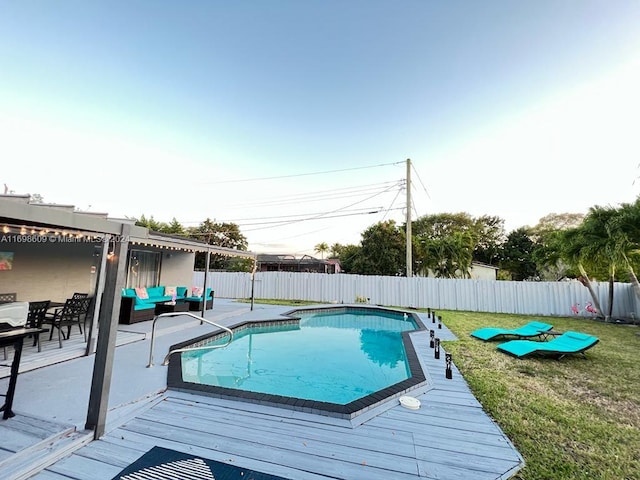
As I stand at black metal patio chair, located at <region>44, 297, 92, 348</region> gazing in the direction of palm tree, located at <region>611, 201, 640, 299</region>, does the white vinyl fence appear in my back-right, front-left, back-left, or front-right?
front-left

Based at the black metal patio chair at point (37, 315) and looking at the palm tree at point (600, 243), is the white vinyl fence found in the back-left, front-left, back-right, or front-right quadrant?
front-left

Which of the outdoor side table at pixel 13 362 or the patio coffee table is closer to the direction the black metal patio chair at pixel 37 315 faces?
the patio coffee table

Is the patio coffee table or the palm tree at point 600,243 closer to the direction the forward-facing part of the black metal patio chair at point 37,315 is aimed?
the patio coffee table

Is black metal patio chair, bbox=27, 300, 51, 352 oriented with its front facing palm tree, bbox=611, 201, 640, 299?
no

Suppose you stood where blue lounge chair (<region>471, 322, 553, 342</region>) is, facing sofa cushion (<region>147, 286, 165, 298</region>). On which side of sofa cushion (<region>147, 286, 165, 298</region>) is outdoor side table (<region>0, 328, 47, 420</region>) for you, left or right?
left

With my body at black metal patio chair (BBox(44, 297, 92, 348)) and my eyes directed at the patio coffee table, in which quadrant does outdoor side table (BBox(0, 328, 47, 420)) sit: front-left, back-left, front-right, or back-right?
back-right

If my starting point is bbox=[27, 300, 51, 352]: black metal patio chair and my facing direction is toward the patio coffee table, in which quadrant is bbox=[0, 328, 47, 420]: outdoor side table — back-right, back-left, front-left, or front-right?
back-right
